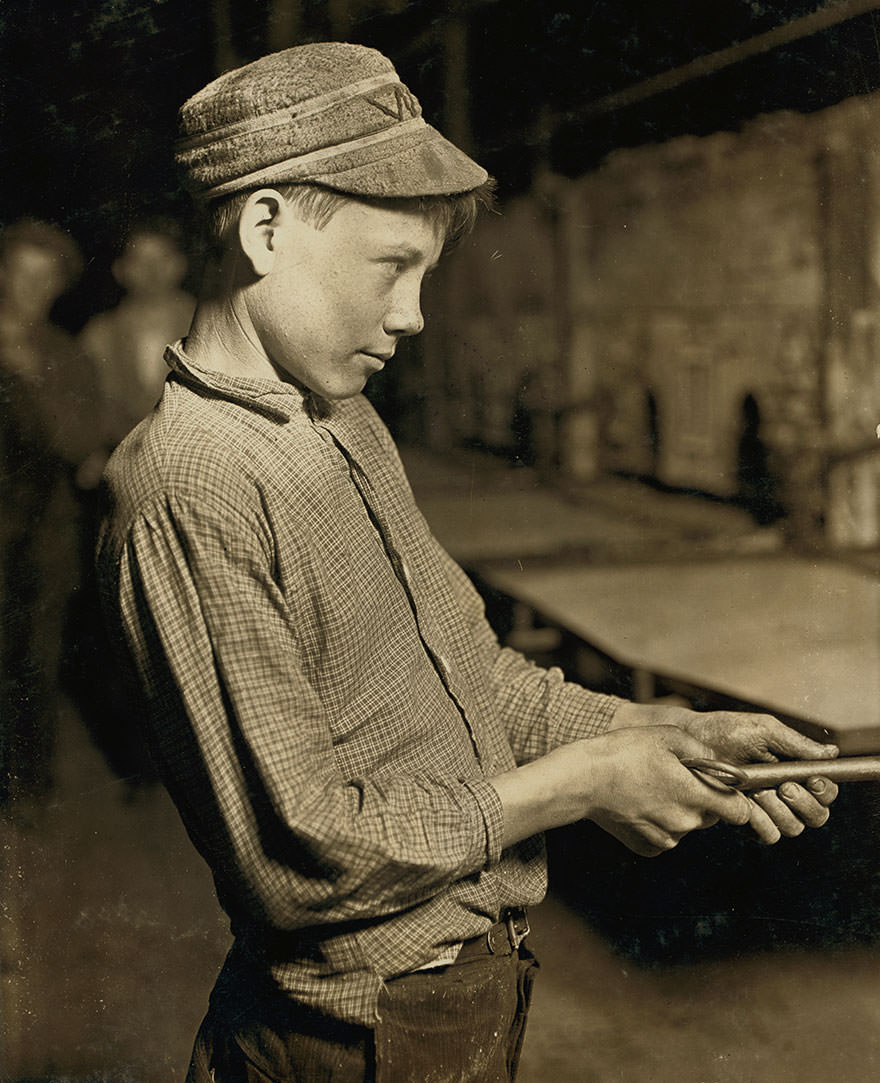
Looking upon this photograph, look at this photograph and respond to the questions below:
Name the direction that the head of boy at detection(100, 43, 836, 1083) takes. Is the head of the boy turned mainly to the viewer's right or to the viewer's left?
to the viewer's right

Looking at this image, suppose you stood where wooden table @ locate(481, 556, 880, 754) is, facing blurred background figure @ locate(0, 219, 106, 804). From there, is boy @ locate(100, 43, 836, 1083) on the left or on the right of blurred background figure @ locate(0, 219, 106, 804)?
left

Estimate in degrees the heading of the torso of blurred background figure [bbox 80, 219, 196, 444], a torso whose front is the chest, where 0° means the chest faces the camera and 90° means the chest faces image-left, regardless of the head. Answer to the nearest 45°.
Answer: approximately 0°

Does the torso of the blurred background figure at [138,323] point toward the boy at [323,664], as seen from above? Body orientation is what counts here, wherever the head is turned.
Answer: yes

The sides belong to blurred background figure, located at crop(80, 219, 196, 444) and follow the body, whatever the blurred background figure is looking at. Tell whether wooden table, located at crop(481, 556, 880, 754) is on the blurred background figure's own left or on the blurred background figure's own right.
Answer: on the blurred background figure's own left
